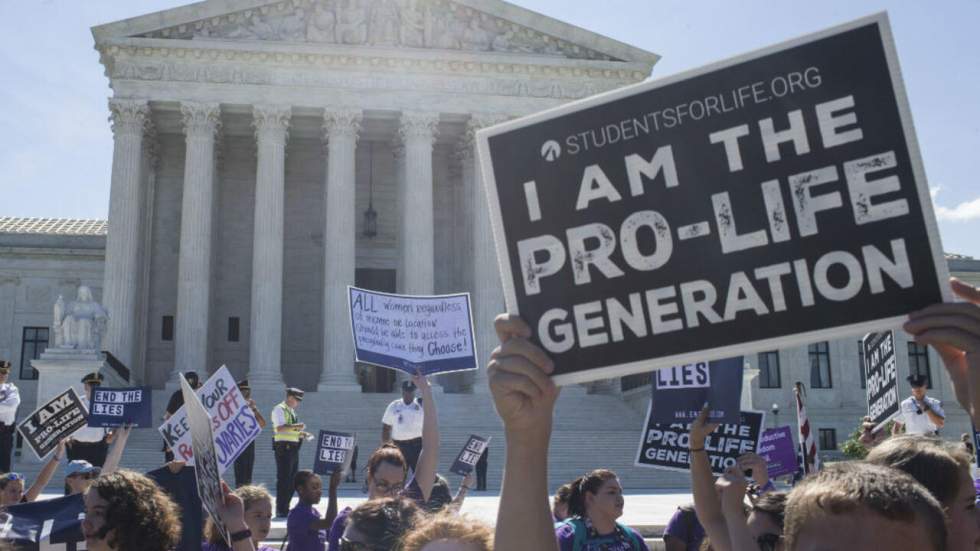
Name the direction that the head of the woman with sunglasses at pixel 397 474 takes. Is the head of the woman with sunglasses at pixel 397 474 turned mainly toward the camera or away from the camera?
toward the camera

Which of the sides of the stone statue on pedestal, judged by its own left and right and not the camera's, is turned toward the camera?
front

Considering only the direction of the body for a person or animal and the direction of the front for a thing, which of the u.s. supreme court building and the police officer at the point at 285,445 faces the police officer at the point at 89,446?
the u.s. supreme court building

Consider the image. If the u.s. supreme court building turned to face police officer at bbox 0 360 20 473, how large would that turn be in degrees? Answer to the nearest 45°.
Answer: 0° — it already faces them

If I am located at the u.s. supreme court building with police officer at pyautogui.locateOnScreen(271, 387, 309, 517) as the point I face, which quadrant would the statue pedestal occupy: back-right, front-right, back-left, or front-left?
front-right

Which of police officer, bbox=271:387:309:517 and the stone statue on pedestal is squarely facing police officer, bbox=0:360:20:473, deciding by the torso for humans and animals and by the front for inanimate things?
the stone statue on pedestal

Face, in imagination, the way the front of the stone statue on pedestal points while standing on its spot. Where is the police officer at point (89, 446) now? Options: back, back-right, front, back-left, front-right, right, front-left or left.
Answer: front

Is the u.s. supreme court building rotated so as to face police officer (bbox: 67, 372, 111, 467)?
yes
